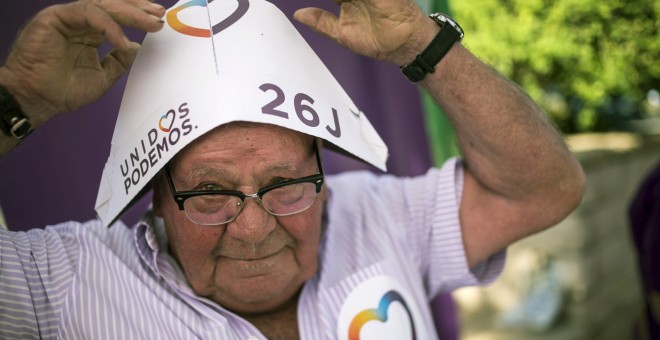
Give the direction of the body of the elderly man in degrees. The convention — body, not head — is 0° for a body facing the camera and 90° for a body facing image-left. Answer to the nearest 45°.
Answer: approximately 0°
